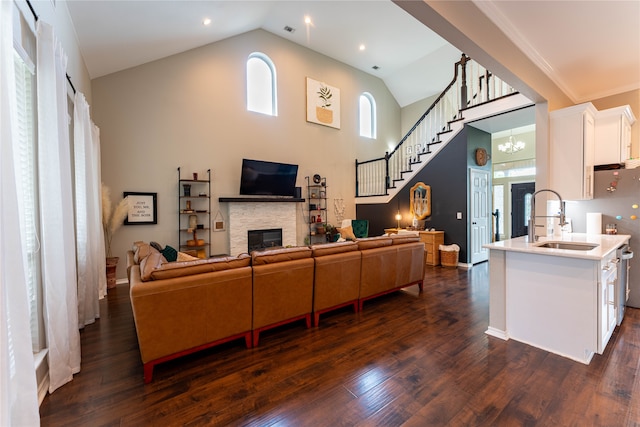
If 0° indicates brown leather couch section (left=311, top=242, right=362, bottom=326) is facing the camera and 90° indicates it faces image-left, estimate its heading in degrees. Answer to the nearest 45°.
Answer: approximately 135°

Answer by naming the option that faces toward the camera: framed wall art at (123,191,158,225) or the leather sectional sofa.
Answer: the framed wall art

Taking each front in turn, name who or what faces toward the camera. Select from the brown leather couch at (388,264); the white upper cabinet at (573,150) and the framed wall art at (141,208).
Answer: the framed wall art

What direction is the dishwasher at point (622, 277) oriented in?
to the viewer's right

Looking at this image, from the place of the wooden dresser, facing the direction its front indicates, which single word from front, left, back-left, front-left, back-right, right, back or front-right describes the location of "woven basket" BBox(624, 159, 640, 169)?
left

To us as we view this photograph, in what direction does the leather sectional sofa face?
facing away from the viewer and to the left of the viewer

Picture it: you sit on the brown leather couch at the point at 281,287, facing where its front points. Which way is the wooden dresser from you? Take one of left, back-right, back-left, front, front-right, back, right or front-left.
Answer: right

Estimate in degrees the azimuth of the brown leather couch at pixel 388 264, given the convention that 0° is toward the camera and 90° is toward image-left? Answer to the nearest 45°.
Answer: approximately 135°

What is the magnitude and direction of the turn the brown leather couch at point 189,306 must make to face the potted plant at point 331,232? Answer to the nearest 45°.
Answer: approximately 90° to its right

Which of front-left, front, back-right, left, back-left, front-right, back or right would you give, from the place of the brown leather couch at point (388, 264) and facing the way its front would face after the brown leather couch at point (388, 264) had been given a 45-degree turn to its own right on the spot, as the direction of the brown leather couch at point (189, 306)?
back-left

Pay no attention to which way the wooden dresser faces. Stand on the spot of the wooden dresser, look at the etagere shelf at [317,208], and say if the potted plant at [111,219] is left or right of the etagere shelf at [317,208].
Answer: left

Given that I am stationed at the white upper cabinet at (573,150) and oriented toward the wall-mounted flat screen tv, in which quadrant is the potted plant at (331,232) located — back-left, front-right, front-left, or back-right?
front-right

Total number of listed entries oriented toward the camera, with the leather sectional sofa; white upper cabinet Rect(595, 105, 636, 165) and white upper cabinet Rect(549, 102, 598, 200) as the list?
0

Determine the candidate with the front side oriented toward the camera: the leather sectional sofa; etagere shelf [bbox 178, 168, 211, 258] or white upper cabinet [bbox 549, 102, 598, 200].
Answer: the etagere shelf

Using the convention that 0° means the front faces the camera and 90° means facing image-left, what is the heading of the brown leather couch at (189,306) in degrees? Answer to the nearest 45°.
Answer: approximately 135°

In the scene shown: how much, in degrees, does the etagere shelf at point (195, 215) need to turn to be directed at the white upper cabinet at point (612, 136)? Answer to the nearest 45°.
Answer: approximately 45° to its left

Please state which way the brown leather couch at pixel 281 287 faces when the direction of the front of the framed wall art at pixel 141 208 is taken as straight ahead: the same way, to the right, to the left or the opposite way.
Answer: the opposite way

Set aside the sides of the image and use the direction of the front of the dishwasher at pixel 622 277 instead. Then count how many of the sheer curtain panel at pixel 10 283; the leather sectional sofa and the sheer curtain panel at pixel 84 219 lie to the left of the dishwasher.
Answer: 0
